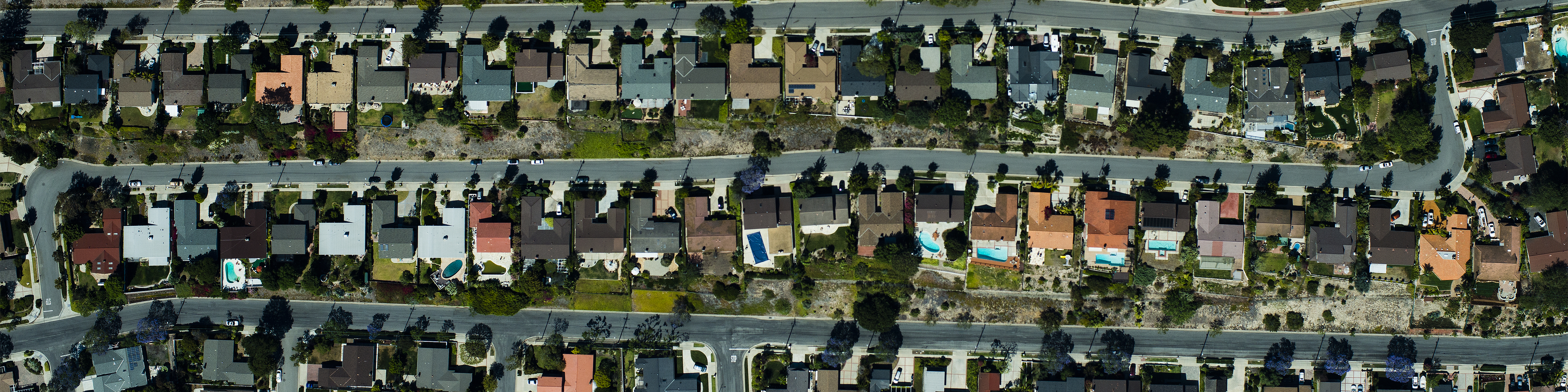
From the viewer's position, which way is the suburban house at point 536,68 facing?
facing away from the viewer

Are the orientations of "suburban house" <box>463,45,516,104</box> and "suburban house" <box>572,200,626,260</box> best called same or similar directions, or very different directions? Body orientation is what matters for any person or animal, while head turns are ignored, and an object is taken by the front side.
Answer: same or similar directions

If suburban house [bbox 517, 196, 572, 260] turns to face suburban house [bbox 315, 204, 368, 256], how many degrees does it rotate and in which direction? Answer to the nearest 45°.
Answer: approximately 90° to its left

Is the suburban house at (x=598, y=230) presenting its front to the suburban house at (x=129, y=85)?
no

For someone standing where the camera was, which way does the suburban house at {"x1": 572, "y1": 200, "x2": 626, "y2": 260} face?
facing away from the viewer

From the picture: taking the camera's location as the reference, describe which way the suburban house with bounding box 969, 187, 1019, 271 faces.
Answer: facing away from the viewer

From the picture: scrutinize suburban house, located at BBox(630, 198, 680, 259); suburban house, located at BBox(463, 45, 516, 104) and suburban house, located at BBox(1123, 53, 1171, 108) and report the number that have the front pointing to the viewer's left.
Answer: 0

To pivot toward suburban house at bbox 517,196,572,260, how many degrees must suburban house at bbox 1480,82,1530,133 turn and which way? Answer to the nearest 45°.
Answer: approximately 45° to its left

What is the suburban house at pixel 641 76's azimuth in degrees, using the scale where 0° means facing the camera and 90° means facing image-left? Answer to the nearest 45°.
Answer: approximately 180°

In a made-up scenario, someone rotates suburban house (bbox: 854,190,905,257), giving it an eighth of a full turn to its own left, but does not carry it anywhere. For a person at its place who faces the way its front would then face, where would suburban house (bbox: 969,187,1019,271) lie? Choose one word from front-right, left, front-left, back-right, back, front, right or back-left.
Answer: back-right

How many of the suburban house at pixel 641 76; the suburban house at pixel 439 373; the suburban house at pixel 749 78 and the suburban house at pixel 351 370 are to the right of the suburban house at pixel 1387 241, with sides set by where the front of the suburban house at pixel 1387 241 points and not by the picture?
0

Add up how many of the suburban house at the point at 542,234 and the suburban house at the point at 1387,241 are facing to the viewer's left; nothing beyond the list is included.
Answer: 0

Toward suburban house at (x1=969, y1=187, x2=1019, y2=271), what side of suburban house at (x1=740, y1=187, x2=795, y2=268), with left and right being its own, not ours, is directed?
right

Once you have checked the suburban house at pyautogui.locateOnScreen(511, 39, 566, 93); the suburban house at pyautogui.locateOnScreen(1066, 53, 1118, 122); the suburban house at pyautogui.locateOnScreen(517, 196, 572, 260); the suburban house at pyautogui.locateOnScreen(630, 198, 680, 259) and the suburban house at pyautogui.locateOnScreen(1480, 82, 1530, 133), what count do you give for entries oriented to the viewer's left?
1

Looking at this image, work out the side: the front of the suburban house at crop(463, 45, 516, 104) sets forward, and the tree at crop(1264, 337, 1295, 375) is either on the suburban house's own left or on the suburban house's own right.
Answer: on the suburban house's own right

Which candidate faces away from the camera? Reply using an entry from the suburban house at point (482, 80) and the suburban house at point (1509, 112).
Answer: the suburban house at point (482, 80)

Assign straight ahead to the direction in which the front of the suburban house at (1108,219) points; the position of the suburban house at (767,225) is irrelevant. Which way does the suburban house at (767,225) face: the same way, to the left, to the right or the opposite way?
the same way
